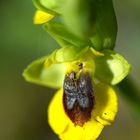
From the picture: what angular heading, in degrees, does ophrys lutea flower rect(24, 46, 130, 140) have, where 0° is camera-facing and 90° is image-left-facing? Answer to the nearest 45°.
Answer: approximately 0°
